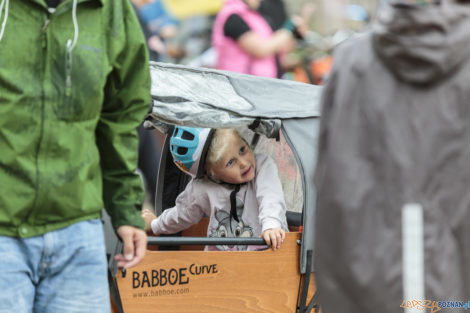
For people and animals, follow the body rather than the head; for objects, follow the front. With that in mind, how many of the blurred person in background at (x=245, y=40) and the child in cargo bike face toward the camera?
1

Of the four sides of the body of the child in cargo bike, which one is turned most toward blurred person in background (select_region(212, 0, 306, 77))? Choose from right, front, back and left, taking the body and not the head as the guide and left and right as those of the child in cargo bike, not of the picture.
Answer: back

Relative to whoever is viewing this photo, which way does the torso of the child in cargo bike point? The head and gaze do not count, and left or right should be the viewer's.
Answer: facing the viewer

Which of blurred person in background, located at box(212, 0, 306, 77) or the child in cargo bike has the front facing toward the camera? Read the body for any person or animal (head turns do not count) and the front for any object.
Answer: the child in cargo bike

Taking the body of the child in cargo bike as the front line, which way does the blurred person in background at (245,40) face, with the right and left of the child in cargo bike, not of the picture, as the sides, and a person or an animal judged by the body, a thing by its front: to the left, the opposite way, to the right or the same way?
to the left

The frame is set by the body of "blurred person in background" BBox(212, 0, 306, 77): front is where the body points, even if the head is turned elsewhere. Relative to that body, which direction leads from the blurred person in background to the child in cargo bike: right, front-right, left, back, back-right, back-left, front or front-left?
right

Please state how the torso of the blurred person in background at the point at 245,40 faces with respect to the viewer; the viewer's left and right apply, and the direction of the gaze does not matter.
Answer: facing to the right of the viewer
